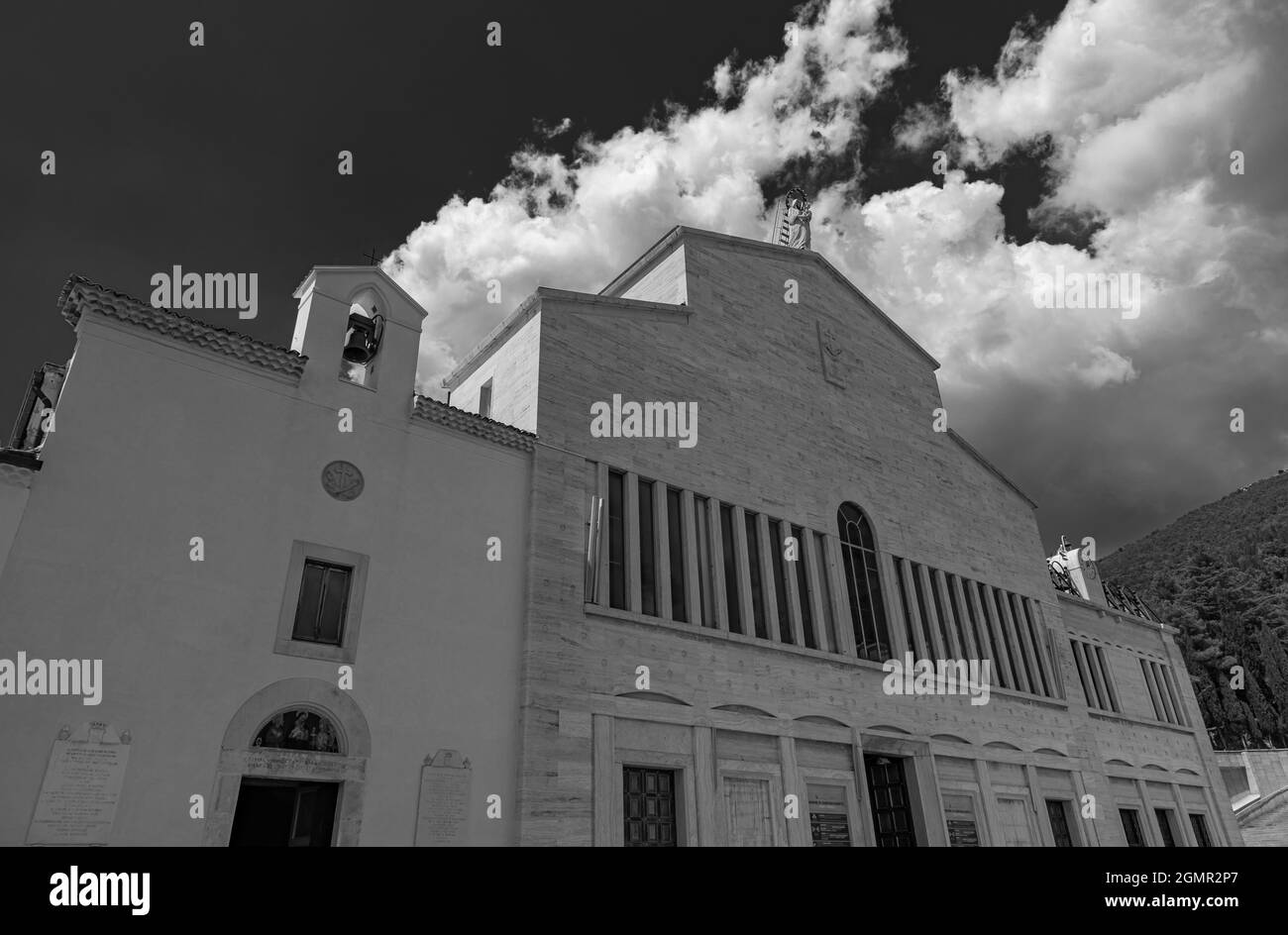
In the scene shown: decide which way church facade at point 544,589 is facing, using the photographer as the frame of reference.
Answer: facing the viewer and to the right of the viewer
